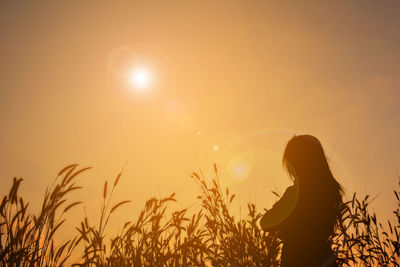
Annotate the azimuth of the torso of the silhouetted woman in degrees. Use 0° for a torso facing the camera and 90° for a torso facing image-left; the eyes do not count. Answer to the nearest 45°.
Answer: approximately 135°
